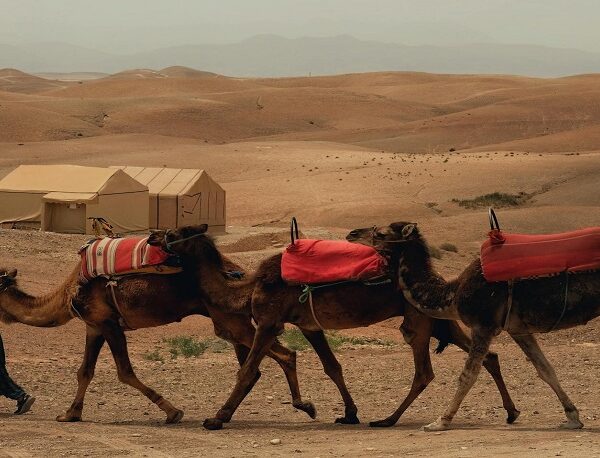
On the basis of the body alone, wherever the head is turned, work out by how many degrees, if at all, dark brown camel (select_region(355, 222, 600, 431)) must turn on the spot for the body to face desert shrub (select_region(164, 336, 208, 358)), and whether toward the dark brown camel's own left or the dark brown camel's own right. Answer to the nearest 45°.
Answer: approximately 45° to the dark brown camel's own right

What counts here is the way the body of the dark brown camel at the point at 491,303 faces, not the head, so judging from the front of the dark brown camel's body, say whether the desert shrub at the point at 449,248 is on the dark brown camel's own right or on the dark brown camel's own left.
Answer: on the dark brown camel's own right

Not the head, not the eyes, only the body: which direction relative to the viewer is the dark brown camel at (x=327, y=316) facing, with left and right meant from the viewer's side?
facing to the left of the viewer

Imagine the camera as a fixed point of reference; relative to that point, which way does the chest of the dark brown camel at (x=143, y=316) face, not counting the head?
to the viewer's left

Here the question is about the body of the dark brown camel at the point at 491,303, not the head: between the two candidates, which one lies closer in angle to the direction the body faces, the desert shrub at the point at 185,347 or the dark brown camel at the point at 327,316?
the dark brown camel

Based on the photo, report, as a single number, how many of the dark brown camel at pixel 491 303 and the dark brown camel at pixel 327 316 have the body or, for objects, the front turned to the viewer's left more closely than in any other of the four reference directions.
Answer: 2

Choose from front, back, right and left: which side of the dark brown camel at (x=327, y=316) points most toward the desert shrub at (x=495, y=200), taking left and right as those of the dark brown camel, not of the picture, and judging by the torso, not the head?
right

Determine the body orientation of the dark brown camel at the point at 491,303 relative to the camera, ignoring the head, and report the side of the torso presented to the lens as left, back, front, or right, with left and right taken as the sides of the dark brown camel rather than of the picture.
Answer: left
